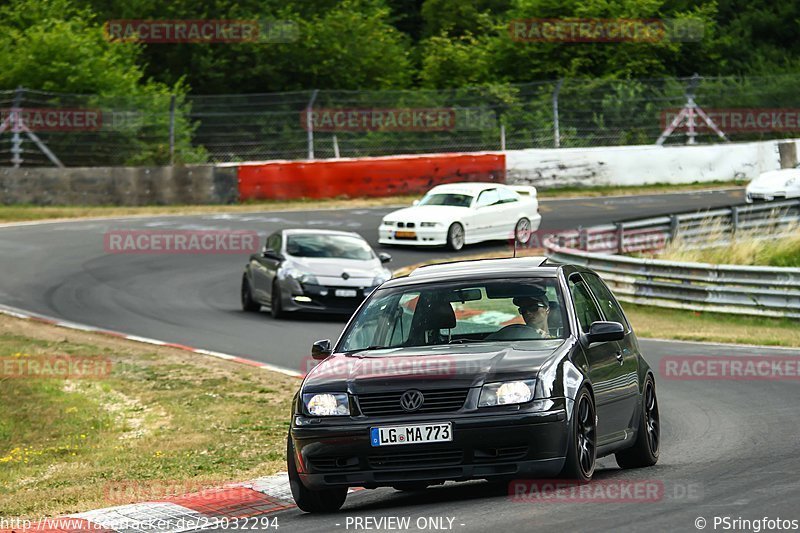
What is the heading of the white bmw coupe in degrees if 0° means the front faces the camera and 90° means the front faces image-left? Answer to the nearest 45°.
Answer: approximately 45°

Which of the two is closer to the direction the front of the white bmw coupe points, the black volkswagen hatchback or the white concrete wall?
the black volkswagen hatchback

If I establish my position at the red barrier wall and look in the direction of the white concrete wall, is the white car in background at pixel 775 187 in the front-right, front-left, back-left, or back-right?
front-right

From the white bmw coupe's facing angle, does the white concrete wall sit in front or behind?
behind

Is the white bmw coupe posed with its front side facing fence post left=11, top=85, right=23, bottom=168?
no

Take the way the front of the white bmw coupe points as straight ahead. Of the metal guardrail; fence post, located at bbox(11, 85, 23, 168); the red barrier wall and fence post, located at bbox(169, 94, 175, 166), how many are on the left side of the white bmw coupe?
1

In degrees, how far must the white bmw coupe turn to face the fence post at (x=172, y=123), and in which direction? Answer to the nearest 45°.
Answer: approximately 90° to its right

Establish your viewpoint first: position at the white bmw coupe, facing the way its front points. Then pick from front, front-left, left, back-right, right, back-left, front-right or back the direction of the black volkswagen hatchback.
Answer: front-left

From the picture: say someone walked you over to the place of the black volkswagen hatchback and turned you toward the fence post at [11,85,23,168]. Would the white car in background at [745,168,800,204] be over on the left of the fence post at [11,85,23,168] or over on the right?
right

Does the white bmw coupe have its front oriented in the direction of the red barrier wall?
no

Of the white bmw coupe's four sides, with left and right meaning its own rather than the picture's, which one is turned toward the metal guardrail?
left

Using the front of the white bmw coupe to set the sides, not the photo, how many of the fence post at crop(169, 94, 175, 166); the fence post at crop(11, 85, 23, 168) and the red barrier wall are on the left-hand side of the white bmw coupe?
0

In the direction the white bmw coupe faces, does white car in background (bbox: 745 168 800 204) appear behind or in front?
behind
